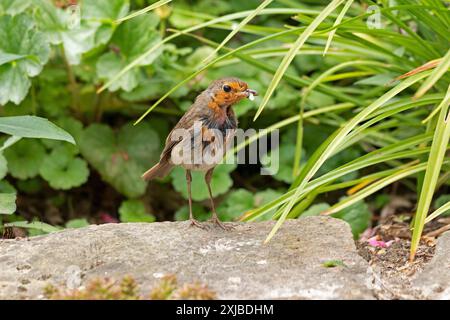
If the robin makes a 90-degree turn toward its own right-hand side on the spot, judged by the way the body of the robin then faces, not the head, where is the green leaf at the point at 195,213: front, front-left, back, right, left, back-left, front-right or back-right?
back-right

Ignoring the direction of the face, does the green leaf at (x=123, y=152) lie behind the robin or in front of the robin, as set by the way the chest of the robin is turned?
behind

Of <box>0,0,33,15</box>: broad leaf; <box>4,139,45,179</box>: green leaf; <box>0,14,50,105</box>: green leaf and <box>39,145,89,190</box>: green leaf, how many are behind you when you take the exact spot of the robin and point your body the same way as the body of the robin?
4

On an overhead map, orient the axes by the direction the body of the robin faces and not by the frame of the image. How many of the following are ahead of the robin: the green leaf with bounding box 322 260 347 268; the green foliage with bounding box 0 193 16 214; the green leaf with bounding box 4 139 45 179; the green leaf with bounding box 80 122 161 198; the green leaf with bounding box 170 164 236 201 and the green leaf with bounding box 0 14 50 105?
1

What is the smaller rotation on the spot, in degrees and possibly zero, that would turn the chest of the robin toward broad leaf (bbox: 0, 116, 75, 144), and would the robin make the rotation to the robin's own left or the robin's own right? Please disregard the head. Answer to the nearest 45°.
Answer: approximately 135° to the robin's own right

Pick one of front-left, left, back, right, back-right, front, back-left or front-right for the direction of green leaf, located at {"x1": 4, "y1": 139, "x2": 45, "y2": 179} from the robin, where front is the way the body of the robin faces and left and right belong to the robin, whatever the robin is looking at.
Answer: back

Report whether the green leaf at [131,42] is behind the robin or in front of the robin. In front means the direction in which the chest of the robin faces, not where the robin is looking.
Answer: behind

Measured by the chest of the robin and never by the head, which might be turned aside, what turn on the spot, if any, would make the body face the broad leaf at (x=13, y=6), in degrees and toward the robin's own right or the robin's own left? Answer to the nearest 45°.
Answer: approximately 180°

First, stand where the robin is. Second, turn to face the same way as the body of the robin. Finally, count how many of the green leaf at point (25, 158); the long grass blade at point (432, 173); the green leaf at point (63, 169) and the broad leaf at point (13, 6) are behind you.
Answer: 3

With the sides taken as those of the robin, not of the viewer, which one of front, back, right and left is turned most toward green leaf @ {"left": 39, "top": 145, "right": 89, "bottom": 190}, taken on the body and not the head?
back

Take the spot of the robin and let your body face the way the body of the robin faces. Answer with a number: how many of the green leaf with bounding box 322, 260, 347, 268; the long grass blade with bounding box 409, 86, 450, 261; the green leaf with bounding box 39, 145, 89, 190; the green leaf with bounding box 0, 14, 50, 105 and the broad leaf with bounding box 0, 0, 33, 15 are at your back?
3

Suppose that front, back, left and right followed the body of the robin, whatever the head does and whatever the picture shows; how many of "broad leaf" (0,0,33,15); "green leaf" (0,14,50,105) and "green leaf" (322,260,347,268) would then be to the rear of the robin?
2

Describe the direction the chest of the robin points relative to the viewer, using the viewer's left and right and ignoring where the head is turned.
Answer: facing the viewer and to the right of the viewer

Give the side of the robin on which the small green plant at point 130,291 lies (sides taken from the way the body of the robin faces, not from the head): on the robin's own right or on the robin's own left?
on the robin's own right

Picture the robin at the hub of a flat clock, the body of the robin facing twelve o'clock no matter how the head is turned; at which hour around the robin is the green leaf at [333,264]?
The green leaf is roughly at 12 o'clock from the robin.
